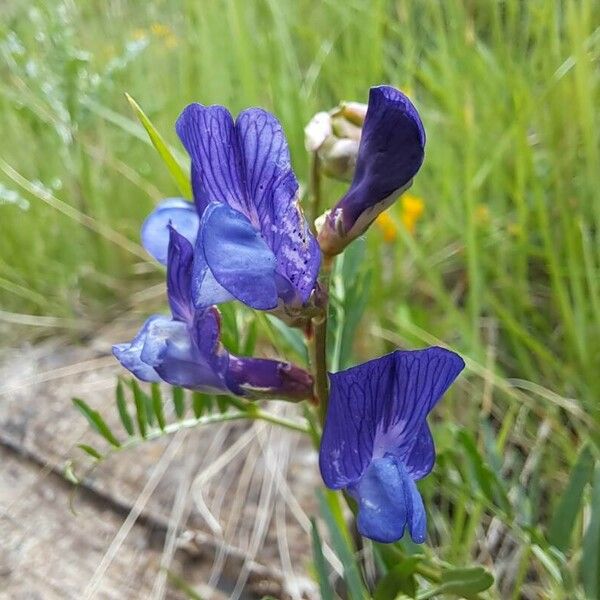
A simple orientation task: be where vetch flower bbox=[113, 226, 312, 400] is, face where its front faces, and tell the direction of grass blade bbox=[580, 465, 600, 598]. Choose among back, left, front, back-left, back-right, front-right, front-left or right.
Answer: back

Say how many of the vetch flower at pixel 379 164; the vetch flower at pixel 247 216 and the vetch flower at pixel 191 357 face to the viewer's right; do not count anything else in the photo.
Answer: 1

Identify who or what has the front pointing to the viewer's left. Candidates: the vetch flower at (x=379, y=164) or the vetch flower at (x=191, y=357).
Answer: the vetch flower at (x=191, y=357)

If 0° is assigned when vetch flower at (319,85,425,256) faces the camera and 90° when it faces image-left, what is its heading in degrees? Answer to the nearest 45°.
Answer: approximately 270°

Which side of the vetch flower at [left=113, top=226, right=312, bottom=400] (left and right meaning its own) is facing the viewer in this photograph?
left

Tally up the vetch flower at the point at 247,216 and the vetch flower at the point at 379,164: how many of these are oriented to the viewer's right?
1
